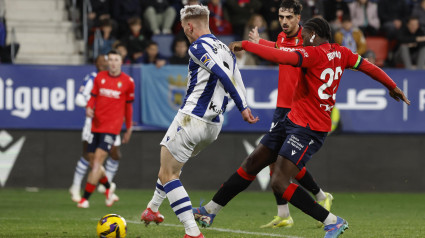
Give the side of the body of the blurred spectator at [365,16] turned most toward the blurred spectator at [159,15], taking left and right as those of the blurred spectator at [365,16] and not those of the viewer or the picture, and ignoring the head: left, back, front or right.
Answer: right

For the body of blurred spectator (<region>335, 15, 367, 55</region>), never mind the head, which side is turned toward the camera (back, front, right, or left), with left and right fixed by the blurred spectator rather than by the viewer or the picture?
front

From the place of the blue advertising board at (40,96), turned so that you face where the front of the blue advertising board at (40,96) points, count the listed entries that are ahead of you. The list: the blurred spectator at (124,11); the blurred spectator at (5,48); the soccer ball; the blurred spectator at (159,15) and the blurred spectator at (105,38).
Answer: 1

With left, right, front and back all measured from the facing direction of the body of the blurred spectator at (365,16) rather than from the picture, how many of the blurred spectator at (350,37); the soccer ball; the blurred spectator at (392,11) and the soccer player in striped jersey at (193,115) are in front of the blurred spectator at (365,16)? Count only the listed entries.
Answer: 3

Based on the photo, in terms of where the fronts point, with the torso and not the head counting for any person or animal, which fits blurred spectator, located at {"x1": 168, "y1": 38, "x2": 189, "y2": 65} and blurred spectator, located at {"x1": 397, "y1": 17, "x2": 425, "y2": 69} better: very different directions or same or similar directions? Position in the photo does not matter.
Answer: same or similar directions

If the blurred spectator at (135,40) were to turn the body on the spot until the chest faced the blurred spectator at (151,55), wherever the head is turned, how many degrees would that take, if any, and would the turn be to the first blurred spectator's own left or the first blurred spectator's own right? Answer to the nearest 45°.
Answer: approximately 45° to the first blurred spectator's own left

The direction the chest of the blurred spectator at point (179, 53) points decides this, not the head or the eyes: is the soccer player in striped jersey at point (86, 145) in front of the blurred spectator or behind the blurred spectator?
in front

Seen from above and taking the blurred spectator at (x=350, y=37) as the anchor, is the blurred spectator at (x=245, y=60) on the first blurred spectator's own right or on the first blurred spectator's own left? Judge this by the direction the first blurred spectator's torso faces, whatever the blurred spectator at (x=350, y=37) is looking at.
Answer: on the first blurred spectator's own right

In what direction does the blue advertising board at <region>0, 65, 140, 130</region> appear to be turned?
toward the camera

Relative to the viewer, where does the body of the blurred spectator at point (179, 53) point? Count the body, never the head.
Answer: toward the camera

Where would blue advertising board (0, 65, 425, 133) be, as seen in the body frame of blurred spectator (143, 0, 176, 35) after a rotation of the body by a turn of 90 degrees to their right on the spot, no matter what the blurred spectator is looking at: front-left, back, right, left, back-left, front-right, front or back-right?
left

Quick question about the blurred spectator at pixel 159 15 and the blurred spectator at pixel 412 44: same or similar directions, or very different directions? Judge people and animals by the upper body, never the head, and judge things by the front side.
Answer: same or similar directions

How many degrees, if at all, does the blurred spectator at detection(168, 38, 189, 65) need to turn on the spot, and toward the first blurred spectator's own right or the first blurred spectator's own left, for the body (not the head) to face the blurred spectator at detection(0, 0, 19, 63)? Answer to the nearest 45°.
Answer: approximately 90° to the first blurred spectator's own right

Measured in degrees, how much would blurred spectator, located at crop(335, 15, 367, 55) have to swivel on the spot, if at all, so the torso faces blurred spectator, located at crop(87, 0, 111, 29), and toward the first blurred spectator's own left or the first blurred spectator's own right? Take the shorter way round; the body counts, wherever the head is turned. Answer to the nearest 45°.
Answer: approximately 90° to the first blurred spectator's own right

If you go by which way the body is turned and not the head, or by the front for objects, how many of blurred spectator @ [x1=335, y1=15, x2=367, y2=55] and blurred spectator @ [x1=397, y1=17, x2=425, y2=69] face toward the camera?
2
